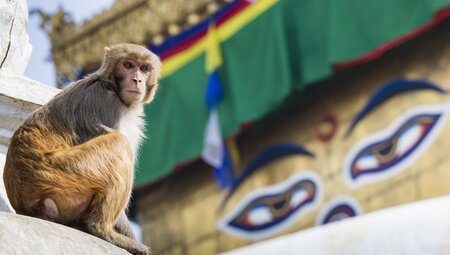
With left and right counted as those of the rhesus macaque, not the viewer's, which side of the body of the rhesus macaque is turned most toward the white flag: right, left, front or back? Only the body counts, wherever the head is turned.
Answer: left

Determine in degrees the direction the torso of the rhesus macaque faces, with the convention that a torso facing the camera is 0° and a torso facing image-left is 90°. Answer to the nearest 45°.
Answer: approximately 270°
